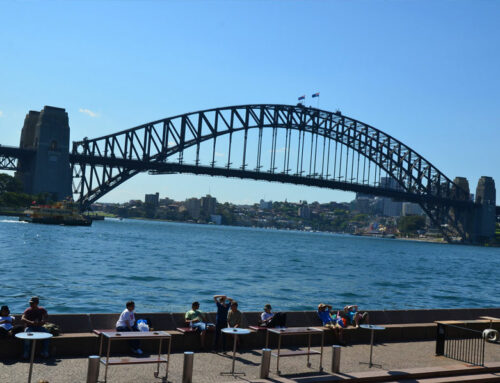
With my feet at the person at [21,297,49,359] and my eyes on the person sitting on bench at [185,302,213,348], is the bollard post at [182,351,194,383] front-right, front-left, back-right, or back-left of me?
front-right

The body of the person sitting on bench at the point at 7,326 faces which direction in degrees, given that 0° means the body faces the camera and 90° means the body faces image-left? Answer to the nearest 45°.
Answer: approximately 315°

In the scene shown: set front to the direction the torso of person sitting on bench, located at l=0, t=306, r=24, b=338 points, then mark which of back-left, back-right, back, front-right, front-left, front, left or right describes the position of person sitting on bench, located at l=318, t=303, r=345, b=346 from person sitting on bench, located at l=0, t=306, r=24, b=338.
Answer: front-left

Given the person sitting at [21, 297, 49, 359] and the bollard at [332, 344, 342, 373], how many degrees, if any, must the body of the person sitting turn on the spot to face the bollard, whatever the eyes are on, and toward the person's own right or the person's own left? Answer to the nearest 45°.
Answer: approximately 90° to the person's own left

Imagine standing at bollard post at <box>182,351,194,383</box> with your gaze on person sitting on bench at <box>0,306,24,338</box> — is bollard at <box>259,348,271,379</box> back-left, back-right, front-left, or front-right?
back-right

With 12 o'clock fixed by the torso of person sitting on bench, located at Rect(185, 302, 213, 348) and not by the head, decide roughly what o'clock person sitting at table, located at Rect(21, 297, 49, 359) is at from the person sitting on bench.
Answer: The person sitting at table is roughly at 4 o'clock from the person sitting on bench.

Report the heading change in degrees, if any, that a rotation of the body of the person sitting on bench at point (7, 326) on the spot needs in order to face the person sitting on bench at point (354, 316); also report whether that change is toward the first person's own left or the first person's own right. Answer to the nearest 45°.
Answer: approximately 45° to the first person's own left

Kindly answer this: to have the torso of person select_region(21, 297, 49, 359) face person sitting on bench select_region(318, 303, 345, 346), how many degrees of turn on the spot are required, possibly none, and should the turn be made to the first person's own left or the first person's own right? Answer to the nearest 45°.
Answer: approximately 90° to the first person's own left

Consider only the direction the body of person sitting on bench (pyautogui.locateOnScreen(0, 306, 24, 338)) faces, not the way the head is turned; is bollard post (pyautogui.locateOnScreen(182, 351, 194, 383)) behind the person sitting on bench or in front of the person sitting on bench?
in front

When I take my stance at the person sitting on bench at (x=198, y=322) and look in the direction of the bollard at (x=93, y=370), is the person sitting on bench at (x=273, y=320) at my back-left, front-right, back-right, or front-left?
back-left

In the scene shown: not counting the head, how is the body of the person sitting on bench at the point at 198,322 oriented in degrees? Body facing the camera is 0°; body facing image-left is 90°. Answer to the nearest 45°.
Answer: approximately 315°

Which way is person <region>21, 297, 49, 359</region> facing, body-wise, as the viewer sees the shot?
toward the camera
